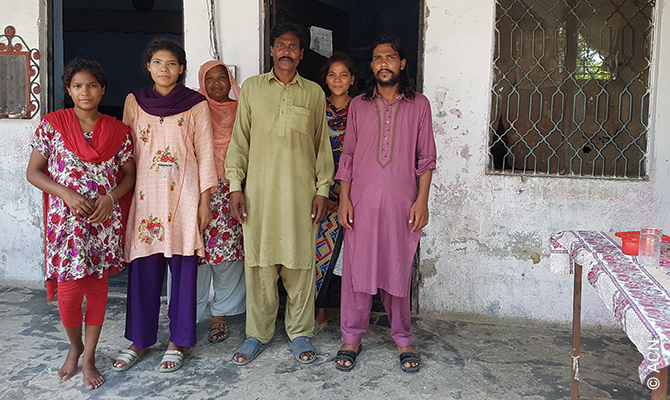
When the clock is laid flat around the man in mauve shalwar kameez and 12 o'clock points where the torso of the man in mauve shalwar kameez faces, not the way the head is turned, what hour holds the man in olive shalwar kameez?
The man in olive shalwar kameez is roughly at 3 o'clock from the man in mauve shalwar kameez.

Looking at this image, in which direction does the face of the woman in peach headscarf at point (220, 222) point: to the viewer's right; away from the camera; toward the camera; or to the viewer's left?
toward the camera

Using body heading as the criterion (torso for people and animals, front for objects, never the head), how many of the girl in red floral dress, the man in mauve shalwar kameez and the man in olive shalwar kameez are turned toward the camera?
3

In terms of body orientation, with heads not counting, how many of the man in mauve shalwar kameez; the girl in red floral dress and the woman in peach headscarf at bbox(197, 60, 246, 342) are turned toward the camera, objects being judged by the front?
3

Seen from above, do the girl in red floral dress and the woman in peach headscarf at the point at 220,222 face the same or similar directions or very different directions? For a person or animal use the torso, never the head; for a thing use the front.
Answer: same or similar directions

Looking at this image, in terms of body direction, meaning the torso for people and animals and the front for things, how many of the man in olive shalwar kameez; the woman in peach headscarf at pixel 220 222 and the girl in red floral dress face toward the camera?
3

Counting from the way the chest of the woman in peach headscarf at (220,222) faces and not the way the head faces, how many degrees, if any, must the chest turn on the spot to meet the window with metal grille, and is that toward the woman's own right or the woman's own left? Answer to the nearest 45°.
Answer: approximately 90° to the woman's own left

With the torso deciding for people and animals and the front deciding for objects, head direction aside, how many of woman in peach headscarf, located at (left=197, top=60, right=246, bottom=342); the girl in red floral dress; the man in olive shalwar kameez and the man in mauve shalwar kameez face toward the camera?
4

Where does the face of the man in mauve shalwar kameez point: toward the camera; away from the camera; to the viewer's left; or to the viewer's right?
toward the camera

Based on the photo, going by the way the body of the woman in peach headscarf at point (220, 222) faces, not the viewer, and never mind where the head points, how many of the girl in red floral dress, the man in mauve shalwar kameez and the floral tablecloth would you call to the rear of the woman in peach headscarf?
0

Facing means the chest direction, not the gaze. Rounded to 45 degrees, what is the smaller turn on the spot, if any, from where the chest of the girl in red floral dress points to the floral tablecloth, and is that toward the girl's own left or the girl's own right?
approximately 45° to the girl's own left

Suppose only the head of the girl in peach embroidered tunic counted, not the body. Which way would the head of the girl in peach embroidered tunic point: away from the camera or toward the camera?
toward the camera

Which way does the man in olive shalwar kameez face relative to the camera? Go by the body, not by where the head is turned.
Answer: toward the camera

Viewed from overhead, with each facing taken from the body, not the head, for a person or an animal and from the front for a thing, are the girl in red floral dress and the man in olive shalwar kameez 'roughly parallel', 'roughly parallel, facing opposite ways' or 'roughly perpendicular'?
roughly parallel

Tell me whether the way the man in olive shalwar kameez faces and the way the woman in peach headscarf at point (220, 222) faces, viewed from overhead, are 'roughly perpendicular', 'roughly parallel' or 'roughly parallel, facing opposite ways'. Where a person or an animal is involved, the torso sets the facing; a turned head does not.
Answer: roughly parallel

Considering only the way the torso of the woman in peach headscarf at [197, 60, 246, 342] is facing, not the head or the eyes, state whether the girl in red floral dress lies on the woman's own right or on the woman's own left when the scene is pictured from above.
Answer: on the woman's own right

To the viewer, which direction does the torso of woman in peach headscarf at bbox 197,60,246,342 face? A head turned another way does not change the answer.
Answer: toward the camera

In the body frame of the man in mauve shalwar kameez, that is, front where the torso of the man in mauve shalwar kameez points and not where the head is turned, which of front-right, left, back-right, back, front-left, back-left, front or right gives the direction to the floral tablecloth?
front-left
